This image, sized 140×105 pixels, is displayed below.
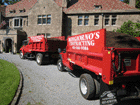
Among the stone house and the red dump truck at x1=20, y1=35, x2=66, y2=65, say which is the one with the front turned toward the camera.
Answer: the stone house

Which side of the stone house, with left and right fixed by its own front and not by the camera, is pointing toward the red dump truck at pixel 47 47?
front

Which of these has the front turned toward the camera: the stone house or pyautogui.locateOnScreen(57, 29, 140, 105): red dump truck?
the stone house

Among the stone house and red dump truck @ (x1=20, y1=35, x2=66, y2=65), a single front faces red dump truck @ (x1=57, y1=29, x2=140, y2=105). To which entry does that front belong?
the stone house

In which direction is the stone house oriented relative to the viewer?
toward the camera

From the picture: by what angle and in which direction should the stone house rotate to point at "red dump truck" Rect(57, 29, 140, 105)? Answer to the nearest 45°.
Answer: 0° — it already faces it

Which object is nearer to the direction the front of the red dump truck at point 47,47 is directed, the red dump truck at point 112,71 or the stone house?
the stone house

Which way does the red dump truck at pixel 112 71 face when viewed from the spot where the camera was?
facing away from the viewer and to the left of the viewer

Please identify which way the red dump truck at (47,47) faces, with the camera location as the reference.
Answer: facing away from the viewer and to the left of the viewer

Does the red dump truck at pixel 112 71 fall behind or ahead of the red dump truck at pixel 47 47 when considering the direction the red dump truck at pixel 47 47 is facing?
behind

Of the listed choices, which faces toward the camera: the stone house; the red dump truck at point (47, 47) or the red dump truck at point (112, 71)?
the stone house
